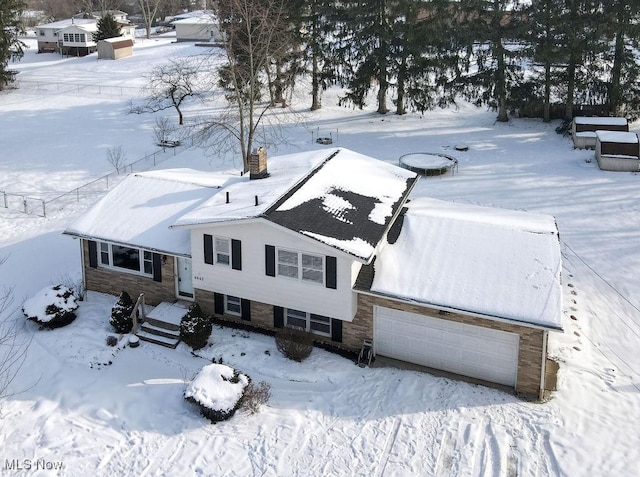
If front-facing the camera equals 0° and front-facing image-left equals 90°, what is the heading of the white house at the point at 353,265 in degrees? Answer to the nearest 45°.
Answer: approximately 45°

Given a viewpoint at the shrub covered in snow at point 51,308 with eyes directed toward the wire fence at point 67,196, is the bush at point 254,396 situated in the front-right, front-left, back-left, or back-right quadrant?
back-right

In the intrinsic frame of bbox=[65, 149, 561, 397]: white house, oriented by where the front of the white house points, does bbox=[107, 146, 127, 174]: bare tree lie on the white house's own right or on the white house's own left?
on the white house's own right

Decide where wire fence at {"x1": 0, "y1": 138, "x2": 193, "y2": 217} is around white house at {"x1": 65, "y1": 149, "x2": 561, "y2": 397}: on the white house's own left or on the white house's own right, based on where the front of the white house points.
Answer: on the white house's own right

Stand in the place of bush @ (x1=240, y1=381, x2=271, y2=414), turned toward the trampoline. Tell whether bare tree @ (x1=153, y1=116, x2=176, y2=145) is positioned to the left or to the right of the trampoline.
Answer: left

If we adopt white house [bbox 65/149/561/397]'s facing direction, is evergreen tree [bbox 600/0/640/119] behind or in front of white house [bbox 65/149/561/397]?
behind

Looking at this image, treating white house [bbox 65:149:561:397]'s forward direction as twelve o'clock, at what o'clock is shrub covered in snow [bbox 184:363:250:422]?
The shrub covered in snow is roughly at 12 o'clock from the white house.

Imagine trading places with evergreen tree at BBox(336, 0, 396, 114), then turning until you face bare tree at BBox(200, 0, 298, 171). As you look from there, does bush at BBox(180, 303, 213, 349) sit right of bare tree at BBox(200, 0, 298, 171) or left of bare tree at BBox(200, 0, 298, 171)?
left

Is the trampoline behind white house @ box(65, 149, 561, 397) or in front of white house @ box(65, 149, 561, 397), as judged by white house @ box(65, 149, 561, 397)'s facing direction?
behind

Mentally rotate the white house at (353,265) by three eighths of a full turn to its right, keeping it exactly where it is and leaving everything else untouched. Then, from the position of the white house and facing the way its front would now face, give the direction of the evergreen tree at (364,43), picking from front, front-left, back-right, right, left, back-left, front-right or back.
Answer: front

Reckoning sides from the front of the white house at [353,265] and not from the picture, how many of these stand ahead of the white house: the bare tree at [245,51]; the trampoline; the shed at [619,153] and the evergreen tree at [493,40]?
0

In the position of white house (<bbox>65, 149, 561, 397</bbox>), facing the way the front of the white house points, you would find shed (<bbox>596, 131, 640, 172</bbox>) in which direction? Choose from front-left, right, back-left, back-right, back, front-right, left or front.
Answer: back

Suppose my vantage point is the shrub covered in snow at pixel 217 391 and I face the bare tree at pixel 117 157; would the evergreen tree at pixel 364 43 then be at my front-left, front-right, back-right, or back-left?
front-right

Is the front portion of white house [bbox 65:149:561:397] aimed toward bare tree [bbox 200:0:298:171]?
no
